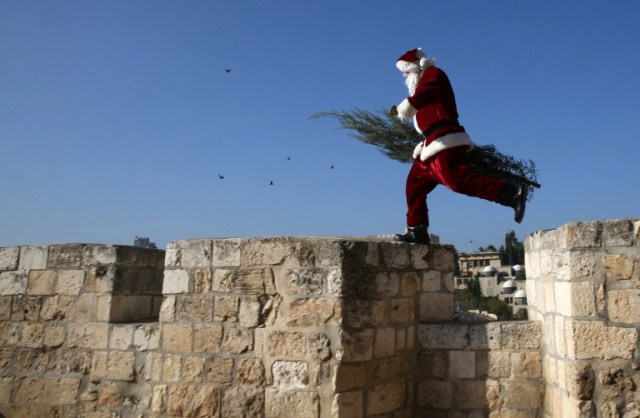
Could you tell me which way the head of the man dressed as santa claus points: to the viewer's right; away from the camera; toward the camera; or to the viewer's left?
to the viewer's left

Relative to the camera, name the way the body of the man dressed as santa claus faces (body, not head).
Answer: to the viewer's left
